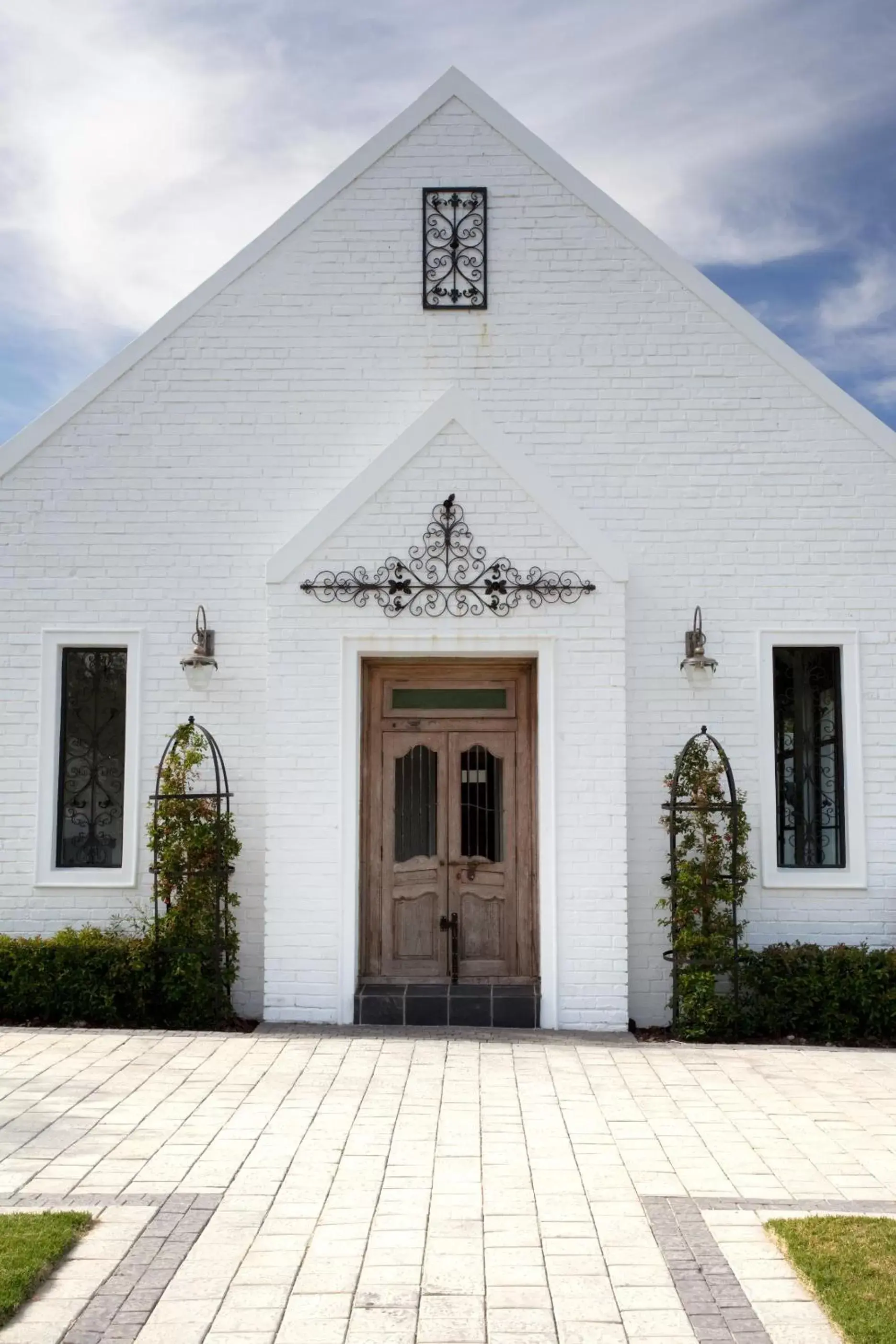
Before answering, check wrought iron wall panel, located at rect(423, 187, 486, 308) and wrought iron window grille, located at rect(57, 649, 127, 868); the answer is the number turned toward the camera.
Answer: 2

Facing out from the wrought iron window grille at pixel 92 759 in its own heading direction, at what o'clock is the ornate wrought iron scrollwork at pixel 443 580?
The ornate wrought iron scrollwork is roughly at 10 o'clock from the wrought iron window grille.

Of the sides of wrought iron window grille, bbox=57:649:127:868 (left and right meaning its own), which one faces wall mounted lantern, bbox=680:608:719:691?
left

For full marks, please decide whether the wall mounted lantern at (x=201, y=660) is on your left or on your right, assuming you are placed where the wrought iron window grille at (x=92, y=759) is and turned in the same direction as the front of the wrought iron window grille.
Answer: on your left

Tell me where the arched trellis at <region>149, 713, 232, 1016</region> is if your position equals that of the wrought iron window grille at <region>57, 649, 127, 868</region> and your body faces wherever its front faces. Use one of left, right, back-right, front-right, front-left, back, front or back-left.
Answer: front-left

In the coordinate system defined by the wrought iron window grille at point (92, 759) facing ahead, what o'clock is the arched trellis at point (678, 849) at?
The arched trellis is roughly at 10 o'clock from the wrought iron window grille.
